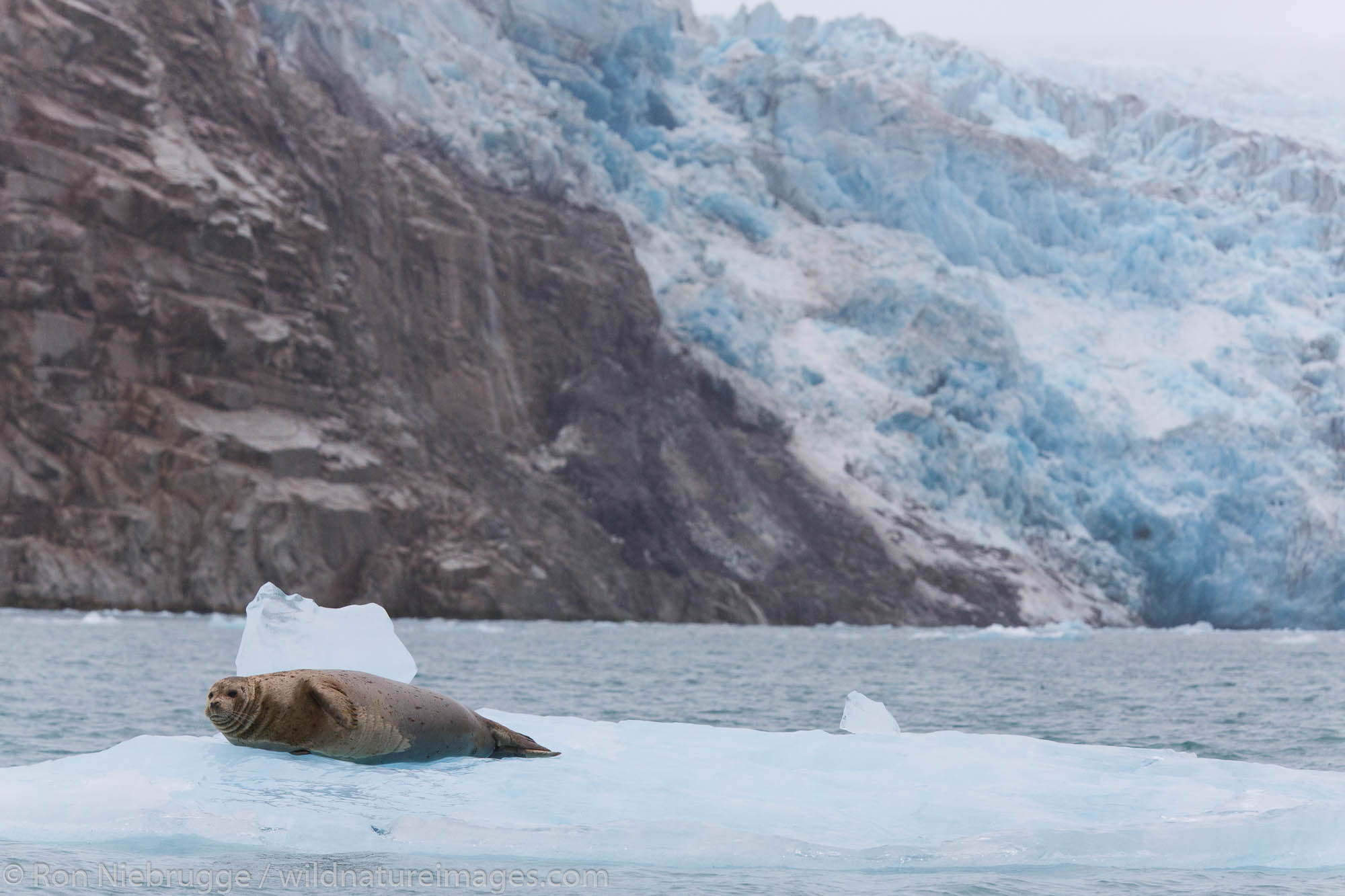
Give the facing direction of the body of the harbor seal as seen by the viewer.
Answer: to the viewer's left

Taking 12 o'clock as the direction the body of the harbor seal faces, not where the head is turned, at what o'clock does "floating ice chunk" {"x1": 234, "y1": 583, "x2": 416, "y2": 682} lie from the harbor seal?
The floating ice chunk is roughly at 3 o'clock from the harbor seal.

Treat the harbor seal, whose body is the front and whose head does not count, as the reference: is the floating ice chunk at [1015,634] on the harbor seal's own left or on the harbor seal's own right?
on the harbor seal's own right

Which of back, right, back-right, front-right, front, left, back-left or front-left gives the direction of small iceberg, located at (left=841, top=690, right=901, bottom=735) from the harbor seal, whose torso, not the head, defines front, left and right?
back-right

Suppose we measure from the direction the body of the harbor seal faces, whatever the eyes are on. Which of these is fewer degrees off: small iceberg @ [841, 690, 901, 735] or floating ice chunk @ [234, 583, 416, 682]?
the floating ice chunk

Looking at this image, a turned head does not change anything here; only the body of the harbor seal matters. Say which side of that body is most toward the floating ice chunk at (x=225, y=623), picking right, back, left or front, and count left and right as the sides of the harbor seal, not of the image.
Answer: right
